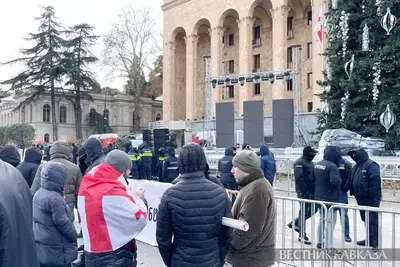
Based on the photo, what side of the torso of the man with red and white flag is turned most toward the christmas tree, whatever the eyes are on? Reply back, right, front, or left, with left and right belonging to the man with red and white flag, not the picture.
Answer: front

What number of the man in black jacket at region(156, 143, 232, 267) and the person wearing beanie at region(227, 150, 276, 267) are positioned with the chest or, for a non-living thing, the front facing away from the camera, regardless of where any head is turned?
1

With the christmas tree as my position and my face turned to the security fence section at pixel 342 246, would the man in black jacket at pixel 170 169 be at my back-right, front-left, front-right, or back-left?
front-right

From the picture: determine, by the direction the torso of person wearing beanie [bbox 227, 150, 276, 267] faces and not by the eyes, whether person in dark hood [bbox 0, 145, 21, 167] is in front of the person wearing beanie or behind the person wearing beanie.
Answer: in front

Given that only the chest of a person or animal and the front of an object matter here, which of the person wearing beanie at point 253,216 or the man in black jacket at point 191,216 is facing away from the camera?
the man in black jacket

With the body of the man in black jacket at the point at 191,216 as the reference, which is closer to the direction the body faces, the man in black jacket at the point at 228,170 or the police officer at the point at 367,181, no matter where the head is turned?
the man in black jacket

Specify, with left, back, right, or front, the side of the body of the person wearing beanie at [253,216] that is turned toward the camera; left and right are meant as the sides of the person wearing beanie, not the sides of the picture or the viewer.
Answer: left

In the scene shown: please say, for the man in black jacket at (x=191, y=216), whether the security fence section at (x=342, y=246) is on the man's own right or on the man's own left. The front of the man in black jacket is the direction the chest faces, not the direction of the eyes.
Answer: on the man's own right

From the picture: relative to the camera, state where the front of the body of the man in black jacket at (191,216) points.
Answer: away from the camera

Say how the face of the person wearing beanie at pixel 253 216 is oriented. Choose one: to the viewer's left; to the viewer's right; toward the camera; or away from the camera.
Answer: to the viewer's left

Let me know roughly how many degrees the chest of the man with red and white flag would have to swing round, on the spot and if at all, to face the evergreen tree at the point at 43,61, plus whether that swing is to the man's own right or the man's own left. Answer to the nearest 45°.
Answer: approximately 45° to the man's own left

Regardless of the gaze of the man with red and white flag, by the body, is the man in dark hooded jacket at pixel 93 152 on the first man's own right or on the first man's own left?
on the first man's own left

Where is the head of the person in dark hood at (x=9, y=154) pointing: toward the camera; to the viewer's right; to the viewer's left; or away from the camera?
away from the camera

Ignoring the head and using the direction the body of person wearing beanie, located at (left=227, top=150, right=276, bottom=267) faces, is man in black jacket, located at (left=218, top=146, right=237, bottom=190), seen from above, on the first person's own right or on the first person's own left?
on the first person's own right

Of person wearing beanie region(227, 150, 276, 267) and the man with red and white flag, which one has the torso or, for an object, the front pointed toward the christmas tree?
the man with red and white flag
